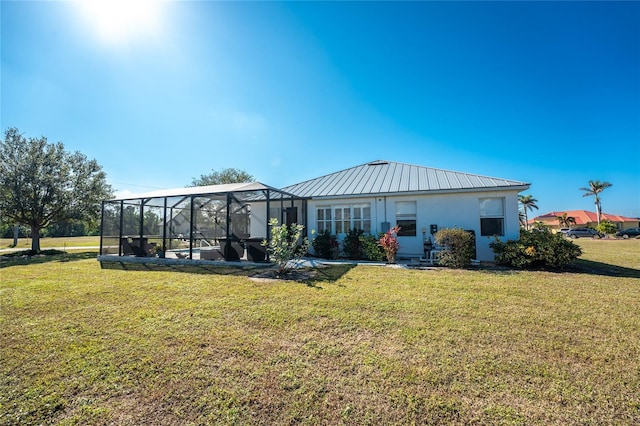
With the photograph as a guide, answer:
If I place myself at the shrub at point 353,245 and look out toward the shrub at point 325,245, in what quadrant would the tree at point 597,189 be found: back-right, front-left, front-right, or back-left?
back-right

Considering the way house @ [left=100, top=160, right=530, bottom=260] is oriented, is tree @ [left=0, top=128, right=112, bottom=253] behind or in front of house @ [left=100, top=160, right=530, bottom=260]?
behind
